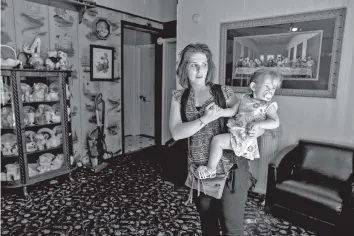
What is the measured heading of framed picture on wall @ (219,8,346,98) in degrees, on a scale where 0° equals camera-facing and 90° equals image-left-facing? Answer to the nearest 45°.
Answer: approximately 45°

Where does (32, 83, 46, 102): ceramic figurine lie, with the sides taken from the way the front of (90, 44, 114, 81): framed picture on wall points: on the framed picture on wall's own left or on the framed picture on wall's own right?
on the framed picture on wall's own right

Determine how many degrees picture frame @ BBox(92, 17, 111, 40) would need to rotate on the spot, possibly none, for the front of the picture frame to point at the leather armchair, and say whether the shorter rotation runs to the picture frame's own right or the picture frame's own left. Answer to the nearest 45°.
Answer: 0° — it already faces it

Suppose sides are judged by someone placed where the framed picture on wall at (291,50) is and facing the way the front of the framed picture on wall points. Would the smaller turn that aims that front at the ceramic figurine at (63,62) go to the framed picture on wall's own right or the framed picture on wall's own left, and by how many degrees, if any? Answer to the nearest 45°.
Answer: approximately 45° to the framed picture on wall's own right

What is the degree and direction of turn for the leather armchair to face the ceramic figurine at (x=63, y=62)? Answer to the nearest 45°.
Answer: approximately 45° to its right

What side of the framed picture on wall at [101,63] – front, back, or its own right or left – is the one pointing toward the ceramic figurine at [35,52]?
right

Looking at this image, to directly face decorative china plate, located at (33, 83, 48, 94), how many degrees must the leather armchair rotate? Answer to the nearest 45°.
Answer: approximately 45° to its right

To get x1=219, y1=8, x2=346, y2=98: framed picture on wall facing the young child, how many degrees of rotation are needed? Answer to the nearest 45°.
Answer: approximately 45° to its left

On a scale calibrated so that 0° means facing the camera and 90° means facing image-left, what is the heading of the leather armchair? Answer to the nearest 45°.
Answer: approximately 45°
